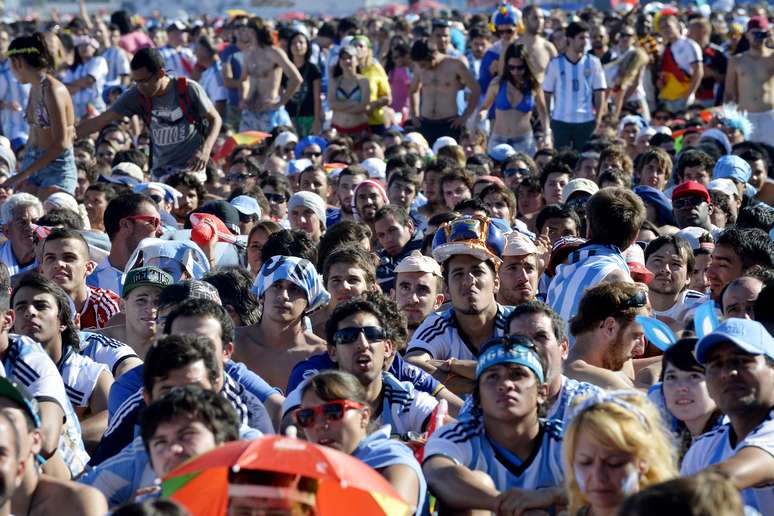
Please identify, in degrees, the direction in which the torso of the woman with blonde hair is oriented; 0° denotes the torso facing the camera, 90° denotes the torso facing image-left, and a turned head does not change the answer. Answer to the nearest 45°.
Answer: approximately 45°

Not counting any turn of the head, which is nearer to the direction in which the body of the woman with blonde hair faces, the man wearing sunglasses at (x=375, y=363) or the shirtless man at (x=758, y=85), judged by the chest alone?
the man wearing sunglasses

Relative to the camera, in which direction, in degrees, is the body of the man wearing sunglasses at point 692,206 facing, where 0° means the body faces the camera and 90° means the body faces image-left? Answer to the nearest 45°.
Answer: approximately 45°

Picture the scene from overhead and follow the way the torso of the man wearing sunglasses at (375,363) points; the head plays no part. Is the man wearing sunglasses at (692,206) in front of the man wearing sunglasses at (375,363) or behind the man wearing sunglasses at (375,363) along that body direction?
behind

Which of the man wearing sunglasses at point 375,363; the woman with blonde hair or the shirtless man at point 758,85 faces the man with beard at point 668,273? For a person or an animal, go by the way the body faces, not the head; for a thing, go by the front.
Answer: the shirtless man

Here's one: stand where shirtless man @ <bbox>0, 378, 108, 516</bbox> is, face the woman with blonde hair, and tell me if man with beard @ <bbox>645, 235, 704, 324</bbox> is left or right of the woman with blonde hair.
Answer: left
